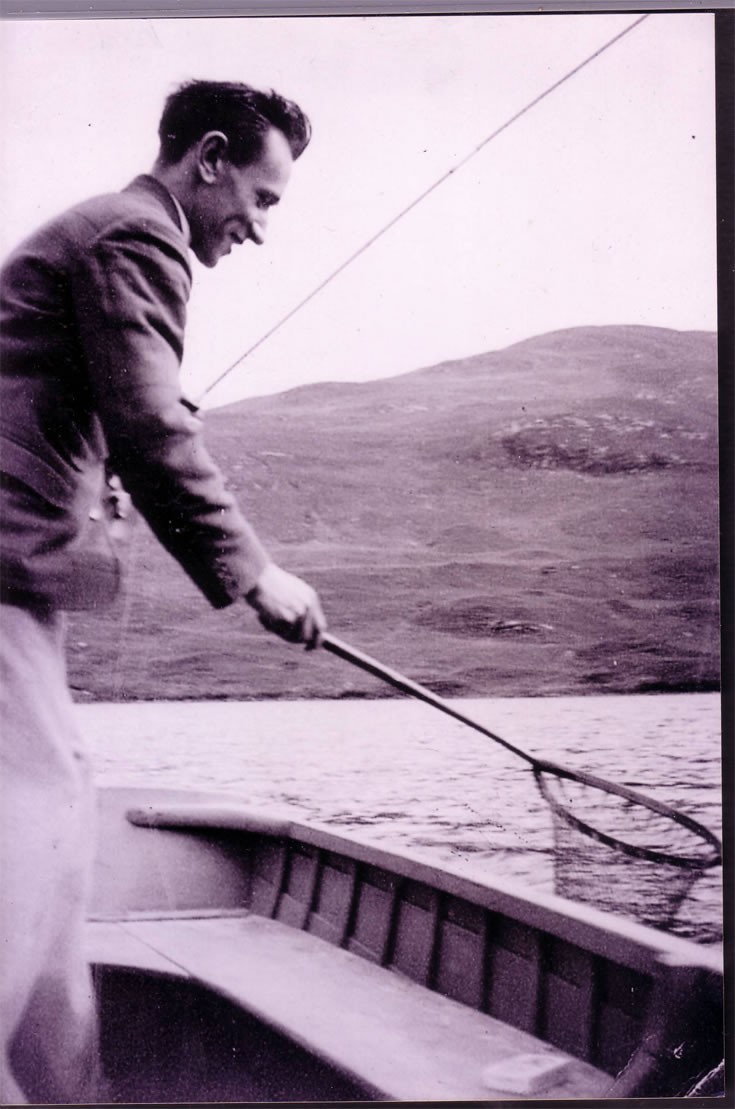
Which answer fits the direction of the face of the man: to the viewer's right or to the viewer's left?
to the viewer's right

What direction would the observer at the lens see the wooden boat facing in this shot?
facing the viewer and to the right of the viewer

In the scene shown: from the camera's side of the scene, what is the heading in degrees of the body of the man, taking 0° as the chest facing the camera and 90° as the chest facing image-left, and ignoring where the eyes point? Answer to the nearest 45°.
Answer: approximately 270°
